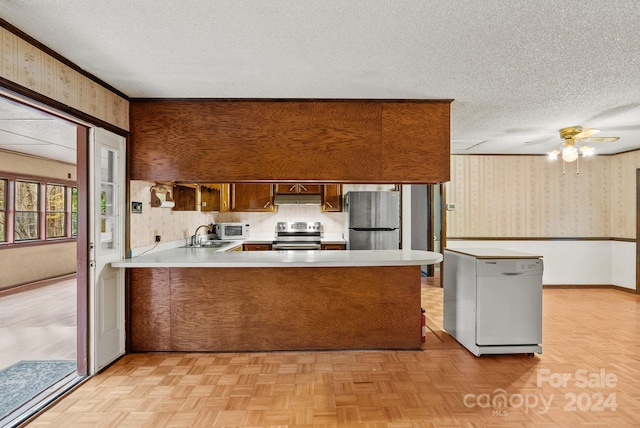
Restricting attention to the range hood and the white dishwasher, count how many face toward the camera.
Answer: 2

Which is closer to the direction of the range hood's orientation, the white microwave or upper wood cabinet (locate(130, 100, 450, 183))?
the upper wood cabinet

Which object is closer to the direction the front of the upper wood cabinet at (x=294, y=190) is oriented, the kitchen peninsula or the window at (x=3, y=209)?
the kitchen peninsula

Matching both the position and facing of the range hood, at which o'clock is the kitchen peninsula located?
The kitchen peninsula is roughly at 12 o'clock from the range hood.

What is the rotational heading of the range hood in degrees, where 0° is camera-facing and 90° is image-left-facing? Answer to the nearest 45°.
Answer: approximately 0°

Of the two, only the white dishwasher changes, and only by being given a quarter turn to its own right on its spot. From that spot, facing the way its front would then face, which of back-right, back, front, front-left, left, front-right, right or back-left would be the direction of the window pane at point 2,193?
front

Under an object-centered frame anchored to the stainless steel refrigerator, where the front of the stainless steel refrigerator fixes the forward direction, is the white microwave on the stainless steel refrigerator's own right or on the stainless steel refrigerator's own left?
on the stainless steel refrigerator's own right

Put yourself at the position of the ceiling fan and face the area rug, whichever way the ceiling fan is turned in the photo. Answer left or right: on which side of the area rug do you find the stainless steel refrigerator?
right
